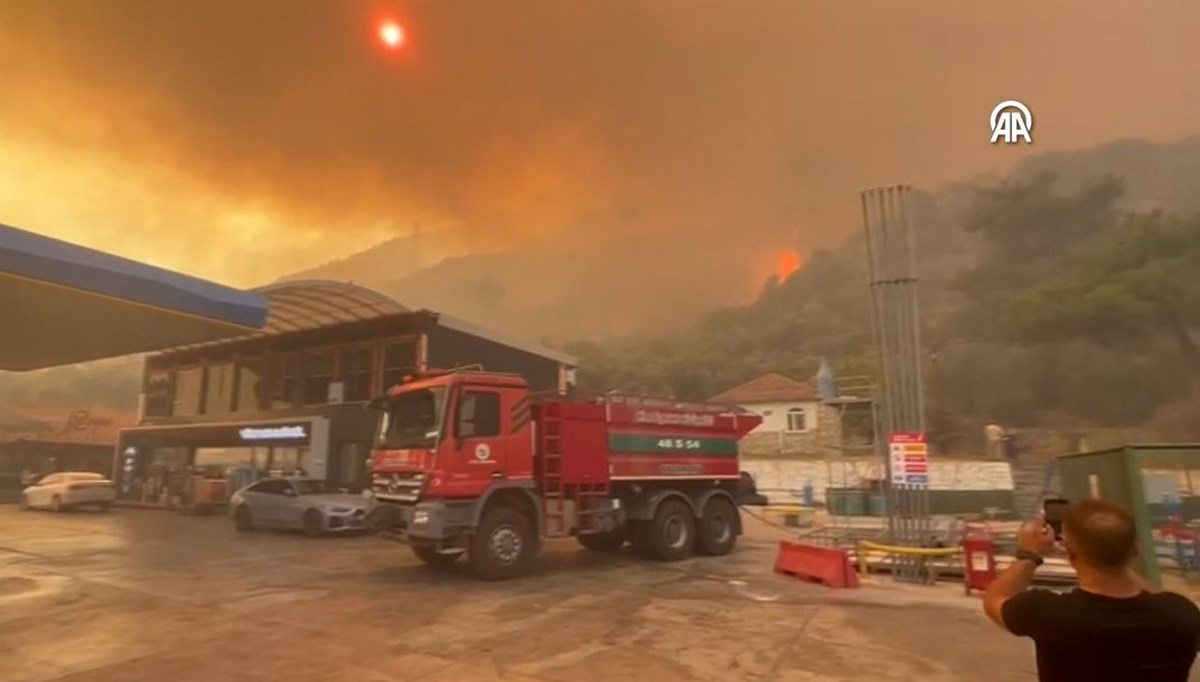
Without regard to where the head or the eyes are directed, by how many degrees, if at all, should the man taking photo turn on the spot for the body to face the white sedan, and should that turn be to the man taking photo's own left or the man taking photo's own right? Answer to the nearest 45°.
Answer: approximately 90° to the man taking photo's own left

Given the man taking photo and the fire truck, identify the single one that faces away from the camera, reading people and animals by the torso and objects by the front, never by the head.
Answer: the man taking photo

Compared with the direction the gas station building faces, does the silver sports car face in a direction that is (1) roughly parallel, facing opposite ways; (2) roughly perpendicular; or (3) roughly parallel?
roughly perpendicular

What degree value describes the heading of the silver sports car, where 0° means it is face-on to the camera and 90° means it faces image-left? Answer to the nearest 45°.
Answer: approximately 315°

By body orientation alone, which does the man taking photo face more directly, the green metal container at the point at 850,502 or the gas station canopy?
the green metal container

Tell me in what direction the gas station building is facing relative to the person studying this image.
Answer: facing the viewer and to the left of the viewer

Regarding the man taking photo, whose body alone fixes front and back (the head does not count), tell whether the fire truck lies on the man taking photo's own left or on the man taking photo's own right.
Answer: on the man taking photo's own left

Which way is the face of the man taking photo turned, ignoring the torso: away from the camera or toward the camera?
away from the camera

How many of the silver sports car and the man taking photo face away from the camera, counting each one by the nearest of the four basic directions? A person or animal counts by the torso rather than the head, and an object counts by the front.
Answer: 1

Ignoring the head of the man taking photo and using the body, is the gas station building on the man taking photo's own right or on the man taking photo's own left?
on the man taking photo's own left

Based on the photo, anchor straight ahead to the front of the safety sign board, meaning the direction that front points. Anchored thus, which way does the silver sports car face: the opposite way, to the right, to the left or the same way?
to the left

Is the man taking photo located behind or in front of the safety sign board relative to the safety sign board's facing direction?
in front

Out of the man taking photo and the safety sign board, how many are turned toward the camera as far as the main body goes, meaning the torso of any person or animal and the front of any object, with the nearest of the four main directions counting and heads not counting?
1

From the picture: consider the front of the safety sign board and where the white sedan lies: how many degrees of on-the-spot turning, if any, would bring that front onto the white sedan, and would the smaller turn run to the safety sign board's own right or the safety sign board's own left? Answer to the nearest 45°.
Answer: approximately 90° to the safety sign board's own right

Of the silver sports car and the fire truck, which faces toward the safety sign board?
the silver sports car

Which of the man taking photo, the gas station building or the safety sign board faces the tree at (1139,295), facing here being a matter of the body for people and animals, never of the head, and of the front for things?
the man taking photo
